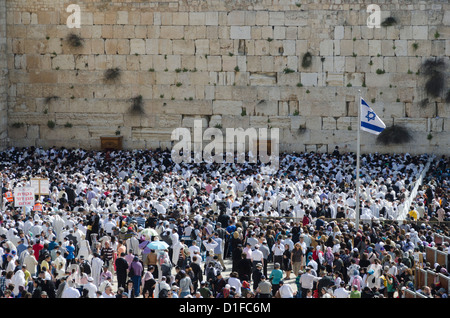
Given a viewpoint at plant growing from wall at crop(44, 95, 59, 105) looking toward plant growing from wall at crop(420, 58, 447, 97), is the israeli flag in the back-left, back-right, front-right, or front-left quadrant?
front-right

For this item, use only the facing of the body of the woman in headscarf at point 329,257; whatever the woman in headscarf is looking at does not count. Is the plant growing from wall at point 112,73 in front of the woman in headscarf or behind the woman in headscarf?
in front

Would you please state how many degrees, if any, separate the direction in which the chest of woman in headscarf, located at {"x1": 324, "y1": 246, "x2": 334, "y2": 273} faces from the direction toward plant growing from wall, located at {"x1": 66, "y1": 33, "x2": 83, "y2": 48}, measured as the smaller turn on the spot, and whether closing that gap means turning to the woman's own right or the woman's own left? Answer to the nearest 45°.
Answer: approximately 45° to the woman's own left

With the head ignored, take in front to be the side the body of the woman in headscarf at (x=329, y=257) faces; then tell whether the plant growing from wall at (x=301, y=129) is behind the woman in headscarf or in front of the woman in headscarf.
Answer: in front

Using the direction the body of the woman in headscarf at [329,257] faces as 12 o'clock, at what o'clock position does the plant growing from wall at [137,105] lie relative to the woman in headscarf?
The plant growing from wall is roughly at 11 o'clock from the woman in headscarf.

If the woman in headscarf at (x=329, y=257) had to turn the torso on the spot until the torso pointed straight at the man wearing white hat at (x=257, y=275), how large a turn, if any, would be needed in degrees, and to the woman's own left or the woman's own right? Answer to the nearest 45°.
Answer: approximately 135° to the woman's own left

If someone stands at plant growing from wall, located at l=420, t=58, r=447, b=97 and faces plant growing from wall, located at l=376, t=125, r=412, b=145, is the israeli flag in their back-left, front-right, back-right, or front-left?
front-left

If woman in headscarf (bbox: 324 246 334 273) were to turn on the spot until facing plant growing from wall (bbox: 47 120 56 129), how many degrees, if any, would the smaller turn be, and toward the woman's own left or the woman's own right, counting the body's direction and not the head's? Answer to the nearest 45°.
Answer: approximately 45° to the woman's own left

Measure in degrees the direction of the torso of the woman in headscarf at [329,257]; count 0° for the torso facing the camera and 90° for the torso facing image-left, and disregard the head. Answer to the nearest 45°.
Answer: approximately 180°

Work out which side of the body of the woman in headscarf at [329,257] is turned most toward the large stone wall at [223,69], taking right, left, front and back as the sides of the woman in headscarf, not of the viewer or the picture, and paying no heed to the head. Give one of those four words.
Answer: front

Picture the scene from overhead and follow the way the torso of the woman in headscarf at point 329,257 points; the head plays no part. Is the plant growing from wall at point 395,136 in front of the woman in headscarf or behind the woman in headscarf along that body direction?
in front

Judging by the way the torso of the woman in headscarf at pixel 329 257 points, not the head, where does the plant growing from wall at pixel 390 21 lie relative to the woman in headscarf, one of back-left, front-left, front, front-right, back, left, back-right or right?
front

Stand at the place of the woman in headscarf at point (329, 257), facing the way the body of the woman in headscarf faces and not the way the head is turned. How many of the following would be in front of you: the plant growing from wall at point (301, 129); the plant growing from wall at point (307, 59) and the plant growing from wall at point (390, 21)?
3

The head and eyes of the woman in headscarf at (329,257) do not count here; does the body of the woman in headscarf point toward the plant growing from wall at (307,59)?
yes

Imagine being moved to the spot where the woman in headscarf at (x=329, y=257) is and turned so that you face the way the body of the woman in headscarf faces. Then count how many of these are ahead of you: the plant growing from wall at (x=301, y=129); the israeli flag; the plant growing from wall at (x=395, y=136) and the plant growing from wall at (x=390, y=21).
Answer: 4

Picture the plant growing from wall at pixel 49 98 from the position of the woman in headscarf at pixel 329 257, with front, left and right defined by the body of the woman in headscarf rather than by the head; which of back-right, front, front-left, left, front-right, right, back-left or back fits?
front-left

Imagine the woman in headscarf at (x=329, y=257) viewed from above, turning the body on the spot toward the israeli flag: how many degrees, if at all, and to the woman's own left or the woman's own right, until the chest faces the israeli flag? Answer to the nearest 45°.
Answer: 0° — they already face it
